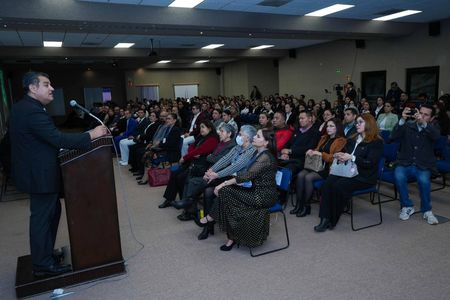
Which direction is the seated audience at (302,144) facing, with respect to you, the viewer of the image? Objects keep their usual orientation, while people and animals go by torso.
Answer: facing the viewer and to the left of the viewer

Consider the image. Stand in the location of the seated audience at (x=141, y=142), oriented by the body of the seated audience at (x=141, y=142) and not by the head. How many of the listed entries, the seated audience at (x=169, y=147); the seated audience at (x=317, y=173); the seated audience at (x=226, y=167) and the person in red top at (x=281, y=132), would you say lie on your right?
0

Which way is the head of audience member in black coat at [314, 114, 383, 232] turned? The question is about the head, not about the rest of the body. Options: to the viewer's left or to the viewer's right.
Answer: to the viewer's left

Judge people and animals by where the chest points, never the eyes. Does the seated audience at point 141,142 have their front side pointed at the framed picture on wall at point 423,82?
no

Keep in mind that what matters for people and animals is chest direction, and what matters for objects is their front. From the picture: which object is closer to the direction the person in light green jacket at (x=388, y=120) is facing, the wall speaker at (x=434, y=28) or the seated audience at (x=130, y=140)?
the seated audience

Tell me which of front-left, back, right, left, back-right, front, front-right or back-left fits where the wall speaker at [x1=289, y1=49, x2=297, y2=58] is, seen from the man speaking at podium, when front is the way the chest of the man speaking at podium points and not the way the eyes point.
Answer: front-left

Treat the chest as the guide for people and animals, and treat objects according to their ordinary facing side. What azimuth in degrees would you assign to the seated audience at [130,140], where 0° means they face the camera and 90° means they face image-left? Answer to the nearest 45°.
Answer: approximately 45°

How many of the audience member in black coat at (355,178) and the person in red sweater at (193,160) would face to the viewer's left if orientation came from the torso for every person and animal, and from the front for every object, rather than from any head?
2

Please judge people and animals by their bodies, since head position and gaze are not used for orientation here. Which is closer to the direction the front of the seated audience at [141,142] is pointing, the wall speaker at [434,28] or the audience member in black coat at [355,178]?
the audience member in black coat

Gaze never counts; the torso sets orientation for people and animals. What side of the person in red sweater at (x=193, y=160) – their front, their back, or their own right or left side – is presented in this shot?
left

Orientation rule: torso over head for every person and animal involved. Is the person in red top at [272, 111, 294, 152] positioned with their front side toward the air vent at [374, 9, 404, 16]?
no

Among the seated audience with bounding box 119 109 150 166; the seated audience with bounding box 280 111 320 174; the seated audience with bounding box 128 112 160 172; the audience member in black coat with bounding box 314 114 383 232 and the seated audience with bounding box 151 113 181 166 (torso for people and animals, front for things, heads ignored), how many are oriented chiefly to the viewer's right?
0

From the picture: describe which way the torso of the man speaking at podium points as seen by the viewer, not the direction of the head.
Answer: to the viewer's right

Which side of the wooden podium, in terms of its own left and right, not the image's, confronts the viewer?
right
